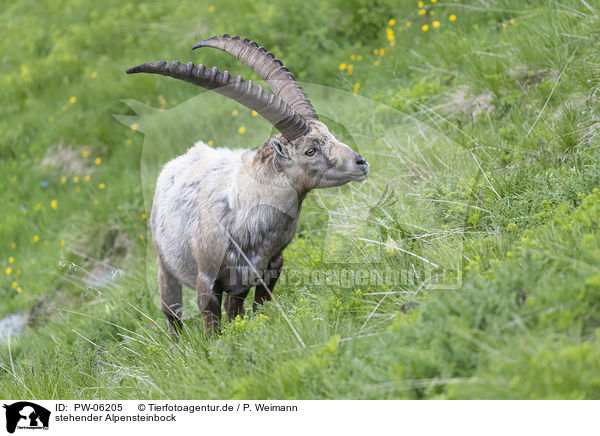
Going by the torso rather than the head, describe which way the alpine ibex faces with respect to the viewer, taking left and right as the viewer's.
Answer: facing the viewer and to the right of the viewer
